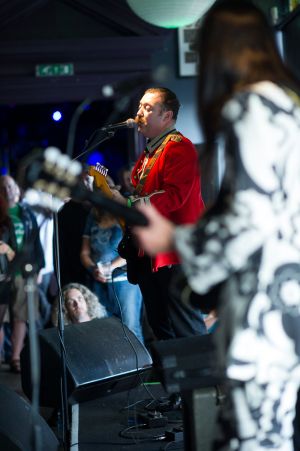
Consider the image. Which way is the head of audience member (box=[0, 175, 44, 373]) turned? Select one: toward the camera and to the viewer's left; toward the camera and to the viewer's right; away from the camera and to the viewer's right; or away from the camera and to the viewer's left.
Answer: toward the camera and to the viewer's right

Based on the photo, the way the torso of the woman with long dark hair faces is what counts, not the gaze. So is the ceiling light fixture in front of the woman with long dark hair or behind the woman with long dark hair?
in front

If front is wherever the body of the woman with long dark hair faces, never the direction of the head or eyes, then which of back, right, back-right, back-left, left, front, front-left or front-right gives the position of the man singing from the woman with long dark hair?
front-right

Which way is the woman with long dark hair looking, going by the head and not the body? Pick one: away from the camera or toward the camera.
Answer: away from the camera

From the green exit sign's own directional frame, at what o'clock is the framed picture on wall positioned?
The framed picture on wall is roughly at 9 o'clock from the green exit sign.

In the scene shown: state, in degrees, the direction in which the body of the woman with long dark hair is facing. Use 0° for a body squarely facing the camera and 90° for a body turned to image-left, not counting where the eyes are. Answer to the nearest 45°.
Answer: approximately 135°

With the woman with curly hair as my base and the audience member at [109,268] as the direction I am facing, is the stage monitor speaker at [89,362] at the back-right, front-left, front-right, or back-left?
back-right

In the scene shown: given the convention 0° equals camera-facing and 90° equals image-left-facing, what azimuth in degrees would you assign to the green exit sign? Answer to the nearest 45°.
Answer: approximately 0°

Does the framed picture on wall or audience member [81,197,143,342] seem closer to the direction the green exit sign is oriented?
the audience member

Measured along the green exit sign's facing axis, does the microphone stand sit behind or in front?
in front
